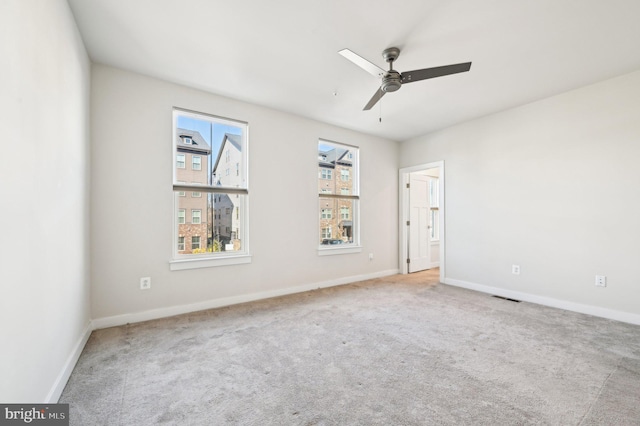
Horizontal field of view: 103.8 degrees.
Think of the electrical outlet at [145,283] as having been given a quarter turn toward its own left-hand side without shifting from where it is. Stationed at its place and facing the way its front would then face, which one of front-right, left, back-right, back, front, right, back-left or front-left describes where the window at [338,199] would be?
front

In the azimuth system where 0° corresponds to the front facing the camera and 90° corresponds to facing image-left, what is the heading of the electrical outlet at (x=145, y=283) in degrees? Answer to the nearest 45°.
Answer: approximately 0°

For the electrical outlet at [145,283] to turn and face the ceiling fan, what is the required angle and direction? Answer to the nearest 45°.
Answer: approximately 45° to its left

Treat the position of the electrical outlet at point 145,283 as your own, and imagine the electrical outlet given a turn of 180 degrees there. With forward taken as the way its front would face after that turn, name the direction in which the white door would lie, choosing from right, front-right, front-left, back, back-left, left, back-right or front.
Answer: right
